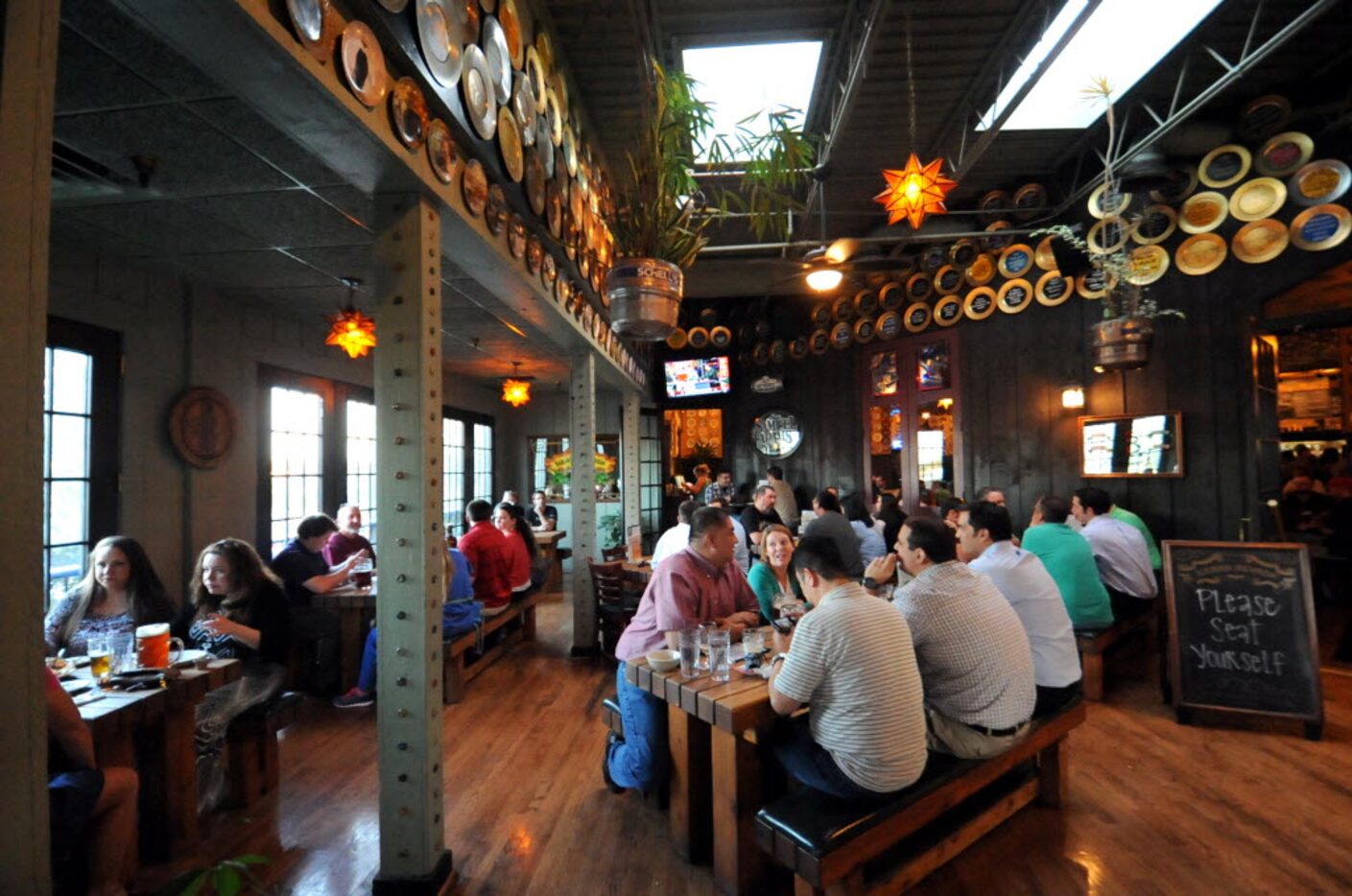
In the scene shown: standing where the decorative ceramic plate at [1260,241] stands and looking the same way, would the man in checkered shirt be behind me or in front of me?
in front

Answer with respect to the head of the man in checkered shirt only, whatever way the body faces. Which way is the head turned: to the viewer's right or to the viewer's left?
to the viewer's left

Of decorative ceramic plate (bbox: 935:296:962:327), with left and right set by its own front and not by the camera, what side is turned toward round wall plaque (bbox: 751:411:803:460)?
right

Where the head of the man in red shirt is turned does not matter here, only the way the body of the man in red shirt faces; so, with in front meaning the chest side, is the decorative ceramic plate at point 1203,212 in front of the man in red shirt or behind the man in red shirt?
behind

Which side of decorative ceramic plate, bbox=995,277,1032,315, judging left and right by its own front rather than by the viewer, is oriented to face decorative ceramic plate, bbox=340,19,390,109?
front

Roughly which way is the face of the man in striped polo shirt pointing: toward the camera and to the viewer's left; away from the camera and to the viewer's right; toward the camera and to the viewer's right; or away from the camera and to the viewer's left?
away from the camera and to the viewer's left

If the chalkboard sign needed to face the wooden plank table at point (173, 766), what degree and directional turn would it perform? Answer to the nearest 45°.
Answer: approximately 45° to its right

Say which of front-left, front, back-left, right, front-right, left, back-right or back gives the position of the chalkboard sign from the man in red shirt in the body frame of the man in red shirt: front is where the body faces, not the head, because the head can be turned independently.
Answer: back

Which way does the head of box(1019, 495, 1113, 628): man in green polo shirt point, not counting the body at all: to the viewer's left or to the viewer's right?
to the viewer's left

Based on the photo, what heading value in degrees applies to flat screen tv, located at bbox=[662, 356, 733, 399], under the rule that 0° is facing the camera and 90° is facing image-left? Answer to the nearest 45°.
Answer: approximately 0°

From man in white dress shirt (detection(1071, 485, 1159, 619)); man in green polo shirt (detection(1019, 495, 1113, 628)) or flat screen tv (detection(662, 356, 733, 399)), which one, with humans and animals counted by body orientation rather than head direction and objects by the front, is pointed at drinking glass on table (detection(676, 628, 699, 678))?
the flat screen tv

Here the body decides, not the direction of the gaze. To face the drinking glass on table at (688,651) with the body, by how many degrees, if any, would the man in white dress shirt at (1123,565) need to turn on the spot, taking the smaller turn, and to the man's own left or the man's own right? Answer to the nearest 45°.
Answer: approximately 135° to the man's own left

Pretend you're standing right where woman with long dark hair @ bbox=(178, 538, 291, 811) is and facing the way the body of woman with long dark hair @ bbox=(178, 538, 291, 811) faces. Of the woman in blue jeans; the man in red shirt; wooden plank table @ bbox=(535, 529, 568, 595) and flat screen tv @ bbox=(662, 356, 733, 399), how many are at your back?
4
